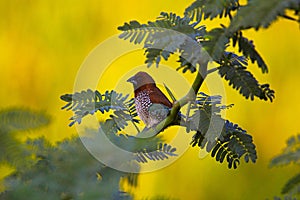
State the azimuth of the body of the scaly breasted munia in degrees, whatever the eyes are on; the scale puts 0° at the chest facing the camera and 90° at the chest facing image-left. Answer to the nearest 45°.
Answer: approximately 90°

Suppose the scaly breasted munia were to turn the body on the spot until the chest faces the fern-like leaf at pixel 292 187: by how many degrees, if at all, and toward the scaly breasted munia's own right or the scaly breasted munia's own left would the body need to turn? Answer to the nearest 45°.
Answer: approximately 90° to the scaly breasted munia's own left

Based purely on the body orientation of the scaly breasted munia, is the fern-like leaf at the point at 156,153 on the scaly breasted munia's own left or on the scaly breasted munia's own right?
on the scaly breasted munia's own left
